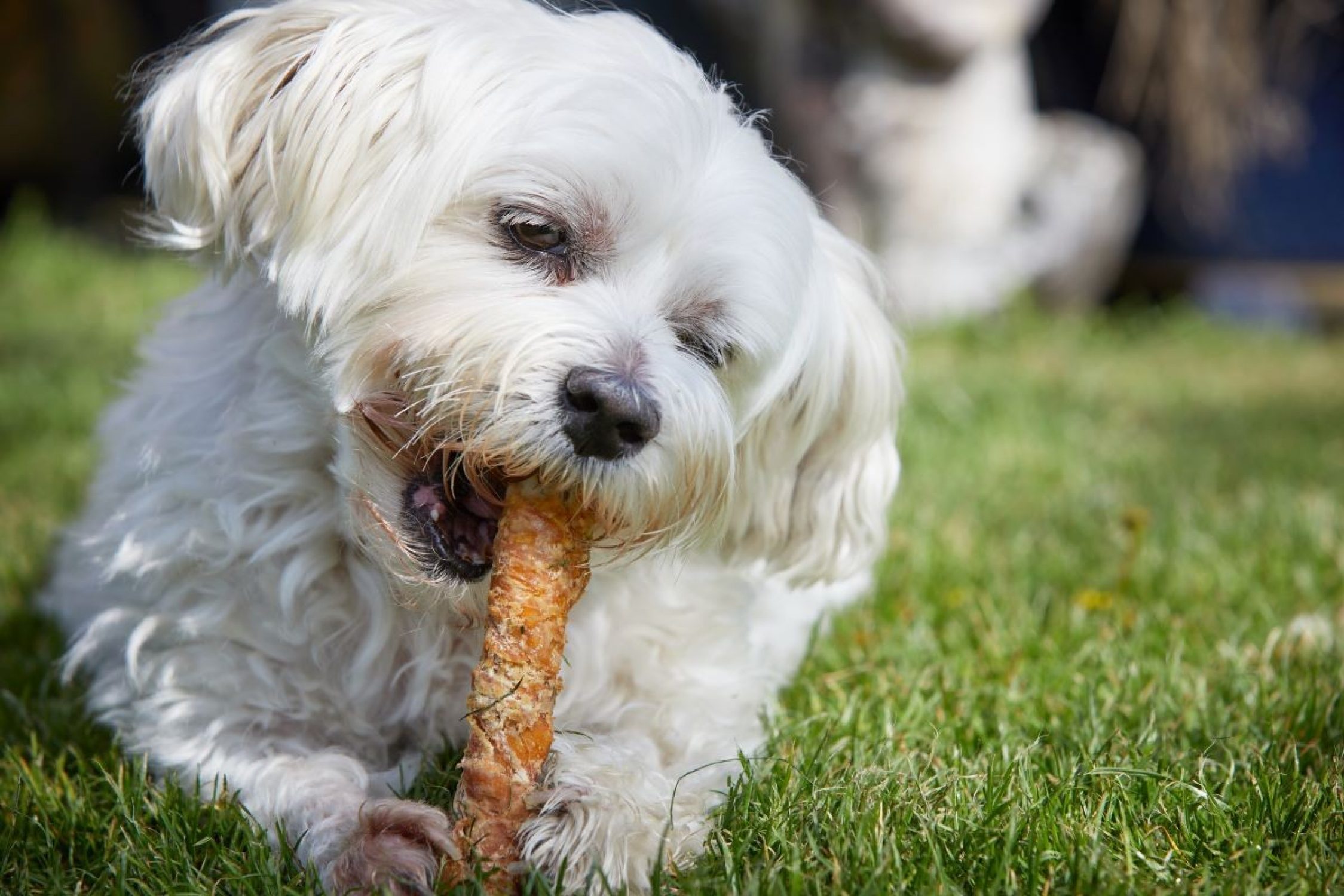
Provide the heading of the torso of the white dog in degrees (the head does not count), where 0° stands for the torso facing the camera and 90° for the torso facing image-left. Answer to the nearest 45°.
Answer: approximately 0°
